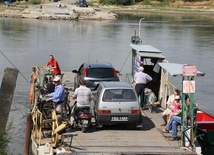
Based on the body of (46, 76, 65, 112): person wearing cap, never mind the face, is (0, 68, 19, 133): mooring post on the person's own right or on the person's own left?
on the person's own left

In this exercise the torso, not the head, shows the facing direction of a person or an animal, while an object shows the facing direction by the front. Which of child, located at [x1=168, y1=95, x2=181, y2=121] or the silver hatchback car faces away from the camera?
the silver hatchback car

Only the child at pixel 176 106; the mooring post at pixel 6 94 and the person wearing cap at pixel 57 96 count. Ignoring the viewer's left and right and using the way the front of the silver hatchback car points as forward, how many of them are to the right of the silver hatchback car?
1

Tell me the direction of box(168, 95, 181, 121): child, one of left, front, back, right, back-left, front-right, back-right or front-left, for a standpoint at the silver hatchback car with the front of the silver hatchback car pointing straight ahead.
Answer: right

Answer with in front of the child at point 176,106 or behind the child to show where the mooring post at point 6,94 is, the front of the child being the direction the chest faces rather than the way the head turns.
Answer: in front

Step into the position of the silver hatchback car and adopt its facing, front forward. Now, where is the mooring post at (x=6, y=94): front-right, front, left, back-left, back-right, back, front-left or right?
back-left

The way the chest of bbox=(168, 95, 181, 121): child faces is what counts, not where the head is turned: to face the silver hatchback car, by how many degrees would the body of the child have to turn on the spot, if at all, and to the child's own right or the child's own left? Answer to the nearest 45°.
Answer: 0° — they already face it

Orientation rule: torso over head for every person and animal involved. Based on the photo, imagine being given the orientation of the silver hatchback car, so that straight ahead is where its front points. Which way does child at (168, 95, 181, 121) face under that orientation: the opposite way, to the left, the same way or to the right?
to the left

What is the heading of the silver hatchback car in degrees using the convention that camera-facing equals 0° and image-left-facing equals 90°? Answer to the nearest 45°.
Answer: approximately 180°

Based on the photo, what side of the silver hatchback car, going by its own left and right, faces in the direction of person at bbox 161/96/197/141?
right

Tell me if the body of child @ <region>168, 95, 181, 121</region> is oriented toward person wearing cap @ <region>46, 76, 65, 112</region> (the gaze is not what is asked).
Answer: yes

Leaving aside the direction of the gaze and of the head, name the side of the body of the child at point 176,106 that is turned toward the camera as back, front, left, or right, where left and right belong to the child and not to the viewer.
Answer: left
